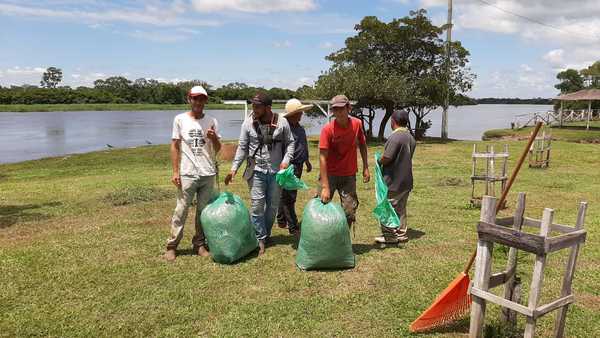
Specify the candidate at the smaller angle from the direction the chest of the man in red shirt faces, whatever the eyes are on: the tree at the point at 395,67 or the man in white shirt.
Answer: the man in white shirt

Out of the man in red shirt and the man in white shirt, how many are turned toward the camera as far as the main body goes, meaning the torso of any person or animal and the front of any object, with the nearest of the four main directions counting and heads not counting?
2

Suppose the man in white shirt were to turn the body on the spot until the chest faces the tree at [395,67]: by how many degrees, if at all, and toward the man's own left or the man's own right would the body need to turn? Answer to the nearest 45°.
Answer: approximately 135° to the man's own left

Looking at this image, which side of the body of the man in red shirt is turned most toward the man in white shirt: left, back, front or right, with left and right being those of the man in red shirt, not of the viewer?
right

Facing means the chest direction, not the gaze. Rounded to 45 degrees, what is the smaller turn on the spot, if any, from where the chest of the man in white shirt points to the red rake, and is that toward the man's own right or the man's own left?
approximately 45° to the man's own left

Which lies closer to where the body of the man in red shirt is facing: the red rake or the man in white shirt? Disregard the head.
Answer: the red rake

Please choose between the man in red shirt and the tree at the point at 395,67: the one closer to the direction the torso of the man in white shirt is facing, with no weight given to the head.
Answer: the man in red shirt

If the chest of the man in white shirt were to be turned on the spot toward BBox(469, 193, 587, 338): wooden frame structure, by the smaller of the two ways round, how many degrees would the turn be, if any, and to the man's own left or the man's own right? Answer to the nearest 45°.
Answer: approximately 45° to the man's own left

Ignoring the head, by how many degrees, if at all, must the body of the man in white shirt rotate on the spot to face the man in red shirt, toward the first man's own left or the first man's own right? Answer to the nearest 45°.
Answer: approximately 90° to the first man's own left

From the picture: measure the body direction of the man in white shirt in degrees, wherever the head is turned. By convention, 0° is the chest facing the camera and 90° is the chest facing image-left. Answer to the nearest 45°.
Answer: approximately 0°
